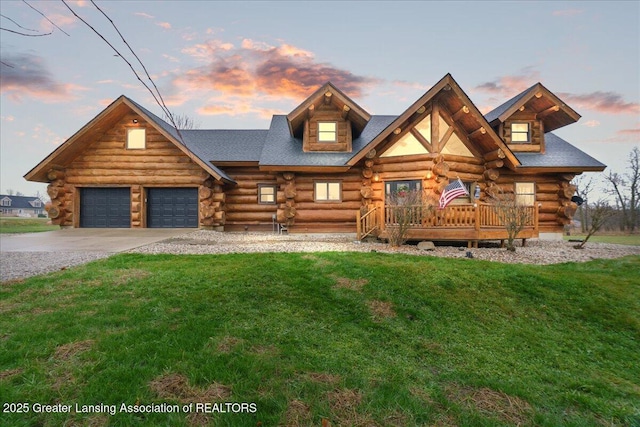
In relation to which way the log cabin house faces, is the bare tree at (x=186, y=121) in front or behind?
behind

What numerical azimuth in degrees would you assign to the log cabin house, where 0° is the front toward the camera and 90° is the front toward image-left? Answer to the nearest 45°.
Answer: approximately 0°

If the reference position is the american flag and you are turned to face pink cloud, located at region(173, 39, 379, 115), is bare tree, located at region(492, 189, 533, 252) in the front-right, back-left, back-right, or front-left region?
back-right
